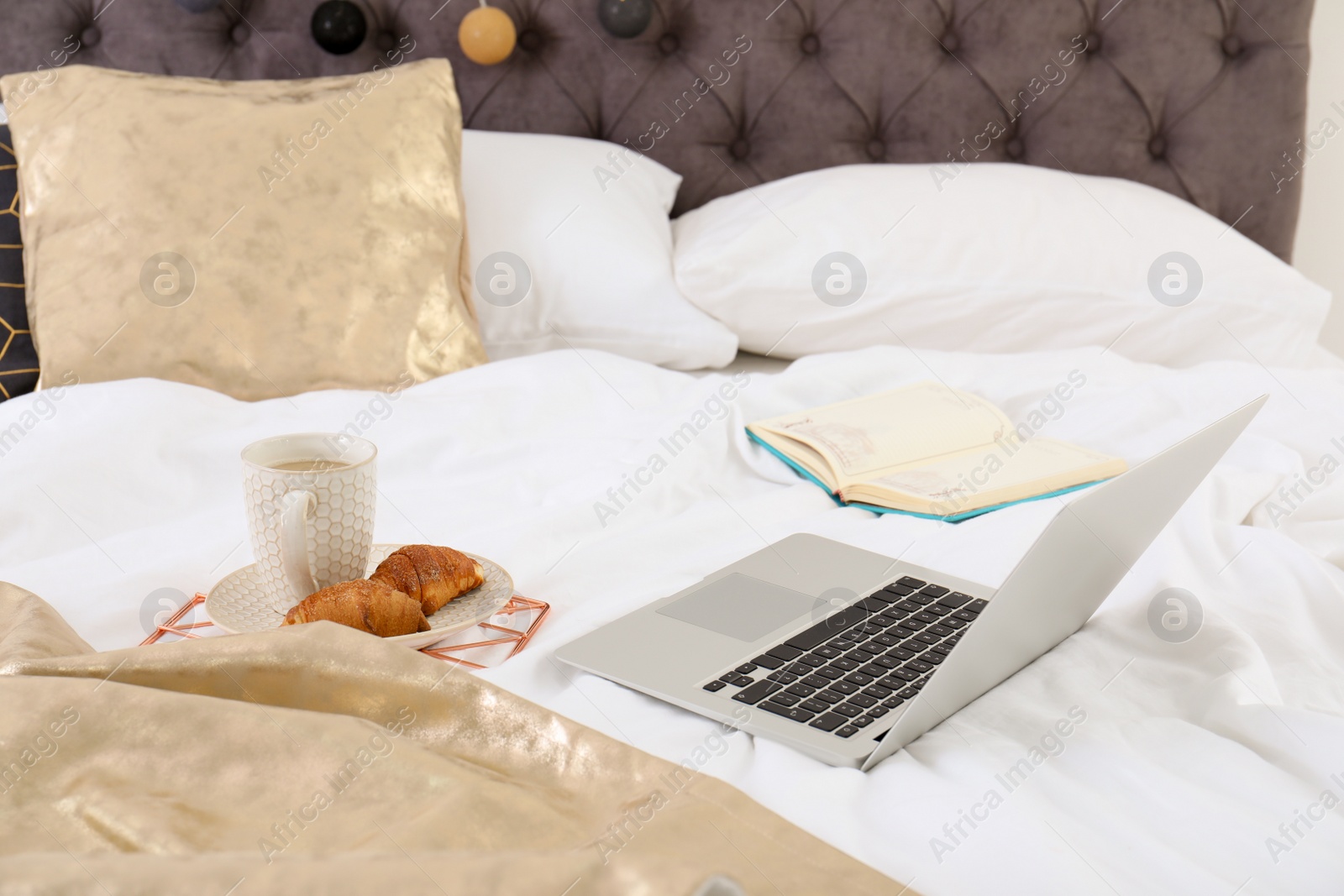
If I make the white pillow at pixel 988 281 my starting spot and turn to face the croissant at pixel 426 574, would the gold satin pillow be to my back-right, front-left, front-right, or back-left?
front-right

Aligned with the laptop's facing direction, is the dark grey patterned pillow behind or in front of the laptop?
in front

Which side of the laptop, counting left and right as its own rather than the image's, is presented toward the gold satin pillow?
front

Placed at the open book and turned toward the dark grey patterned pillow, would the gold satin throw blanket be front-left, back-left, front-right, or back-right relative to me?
front-left

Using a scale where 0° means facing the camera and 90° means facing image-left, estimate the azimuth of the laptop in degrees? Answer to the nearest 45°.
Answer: approximately 135°

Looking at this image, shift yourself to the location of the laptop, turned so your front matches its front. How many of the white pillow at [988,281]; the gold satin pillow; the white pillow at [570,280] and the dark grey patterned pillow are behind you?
0

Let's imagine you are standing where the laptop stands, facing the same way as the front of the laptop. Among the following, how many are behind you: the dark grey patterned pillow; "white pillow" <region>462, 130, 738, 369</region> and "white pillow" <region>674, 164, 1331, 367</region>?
0

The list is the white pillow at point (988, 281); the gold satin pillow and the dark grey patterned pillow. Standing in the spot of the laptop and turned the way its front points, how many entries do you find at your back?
0

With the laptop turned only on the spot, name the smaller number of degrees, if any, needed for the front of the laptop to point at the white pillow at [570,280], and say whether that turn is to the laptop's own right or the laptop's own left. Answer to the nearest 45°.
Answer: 0° — it already faces it
